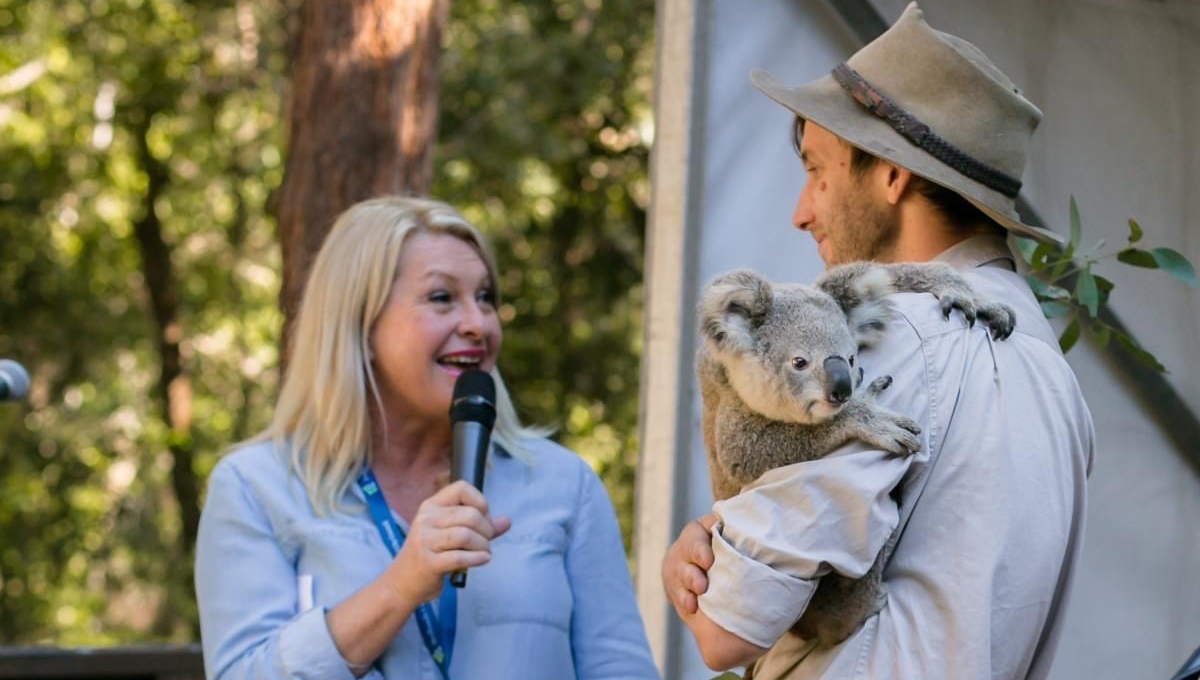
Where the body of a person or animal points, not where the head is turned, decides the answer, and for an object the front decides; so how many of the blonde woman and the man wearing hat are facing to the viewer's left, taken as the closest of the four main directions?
1

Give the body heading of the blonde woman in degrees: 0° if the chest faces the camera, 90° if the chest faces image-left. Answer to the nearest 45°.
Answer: approximately 0°

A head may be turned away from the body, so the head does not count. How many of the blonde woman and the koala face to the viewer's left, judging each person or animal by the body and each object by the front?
0

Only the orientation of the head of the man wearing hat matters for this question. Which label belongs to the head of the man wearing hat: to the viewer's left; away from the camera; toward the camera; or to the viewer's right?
to the viewer's left

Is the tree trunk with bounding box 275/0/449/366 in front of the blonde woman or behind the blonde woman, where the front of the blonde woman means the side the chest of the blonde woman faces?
behind

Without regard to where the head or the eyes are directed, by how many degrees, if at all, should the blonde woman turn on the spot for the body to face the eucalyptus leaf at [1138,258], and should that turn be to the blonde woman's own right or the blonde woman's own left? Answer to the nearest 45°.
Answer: approximately 90° to the blonde woman's own left

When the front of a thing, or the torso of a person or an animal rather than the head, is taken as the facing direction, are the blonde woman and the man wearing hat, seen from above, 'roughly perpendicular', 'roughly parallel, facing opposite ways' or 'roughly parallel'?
roughly perpendicular

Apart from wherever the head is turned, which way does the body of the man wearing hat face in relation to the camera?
to the viewer's left

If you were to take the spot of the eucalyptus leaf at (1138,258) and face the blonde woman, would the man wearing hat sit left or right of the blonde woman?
left
